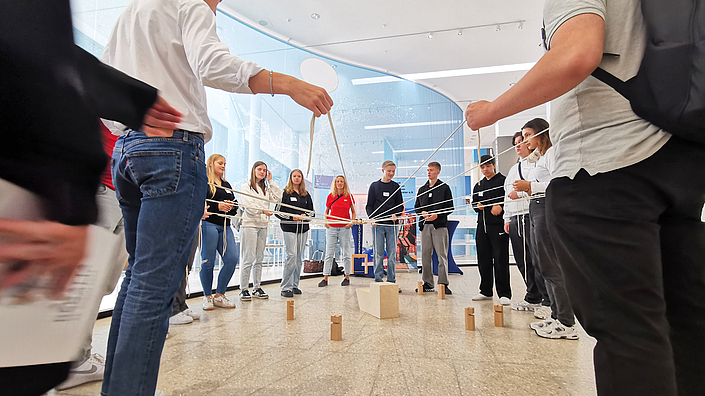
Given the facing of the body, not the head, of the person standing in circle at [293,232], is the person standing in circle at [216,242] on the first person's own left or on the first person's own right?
on the first person's own right

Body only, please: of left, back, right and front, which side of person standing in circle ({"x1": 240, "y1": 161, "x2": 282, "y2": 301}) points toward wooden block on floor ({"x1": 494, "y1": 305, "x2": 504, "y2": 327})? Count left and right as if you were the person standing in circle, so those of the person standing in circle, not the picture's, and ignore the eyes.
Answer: front

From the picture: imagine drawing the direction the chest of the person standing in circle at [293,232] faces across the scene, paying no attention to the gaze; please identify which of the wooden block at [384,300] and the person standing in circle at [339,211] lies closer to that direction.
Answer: the wooden block

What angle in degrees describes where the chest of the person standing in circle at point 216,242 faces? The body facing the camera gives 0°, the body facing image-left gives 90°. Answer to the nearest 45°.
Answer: approximately 315°

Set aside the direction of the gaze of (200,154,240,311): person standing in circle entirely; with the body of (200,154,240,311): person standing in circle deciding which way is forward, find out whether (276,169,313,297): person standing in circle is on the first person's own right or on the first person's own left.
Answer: on the first person's own left

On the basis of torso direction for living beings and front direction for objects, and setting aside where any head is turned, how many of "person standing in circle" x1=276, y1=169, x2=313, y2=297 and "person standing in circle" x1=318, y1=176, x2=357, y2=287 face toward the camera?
2

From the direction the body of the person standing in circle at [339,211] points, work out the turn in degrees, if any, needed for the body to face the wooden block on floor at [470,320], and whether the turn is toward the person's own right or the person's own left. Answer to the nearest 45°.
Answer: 0° — they already face it

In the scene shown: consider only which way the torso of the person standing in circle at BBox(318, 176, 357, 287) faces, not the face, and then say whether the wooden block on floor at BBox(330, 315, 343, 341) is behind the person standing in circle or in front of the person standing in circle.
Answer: in front

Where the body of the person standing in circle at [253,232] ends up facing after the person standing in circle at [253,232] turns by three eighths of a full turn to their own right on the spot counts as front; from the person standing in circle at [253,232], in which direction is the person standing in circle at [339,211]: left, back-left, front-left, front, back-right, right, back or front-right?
back-right
